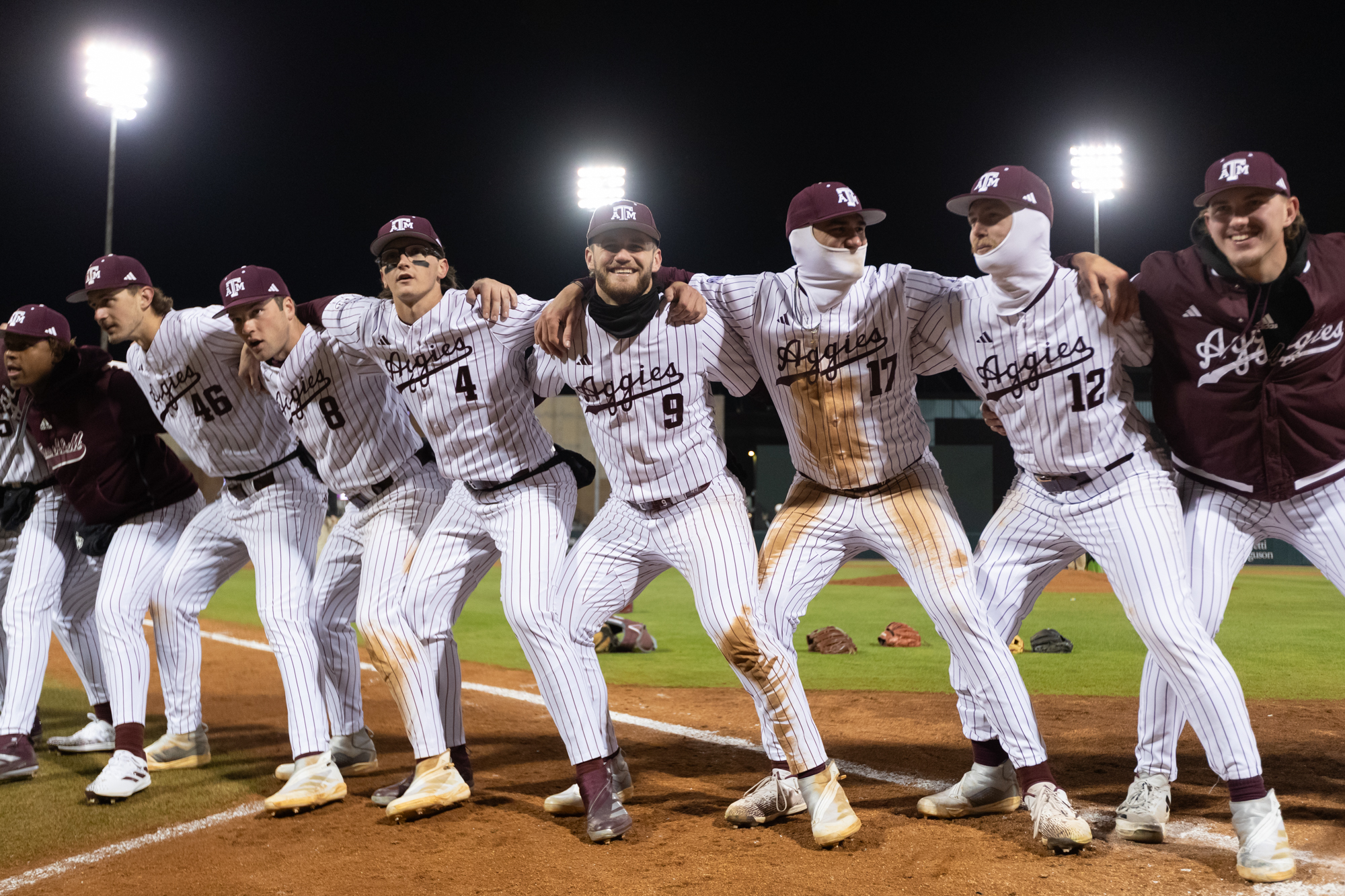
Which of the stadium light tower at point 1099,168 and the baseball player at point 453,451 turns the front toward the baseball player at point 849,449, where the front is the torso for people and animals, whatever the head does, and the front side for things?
the stadium light tower

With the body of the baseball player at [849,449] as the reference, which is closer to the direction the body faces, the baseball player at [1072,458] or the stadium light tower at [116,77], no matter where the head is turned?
the baseball player

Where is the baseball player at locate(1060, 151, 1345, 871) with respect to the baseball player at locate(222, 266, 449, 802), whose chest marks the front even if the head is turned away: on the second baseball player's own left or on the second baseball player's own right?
on the second baseball player's own left

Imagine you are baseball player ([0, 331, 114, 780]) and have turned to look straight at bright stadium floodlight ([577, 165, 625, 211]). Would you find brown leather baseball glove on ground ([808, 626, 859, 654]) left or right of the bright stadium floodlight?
right

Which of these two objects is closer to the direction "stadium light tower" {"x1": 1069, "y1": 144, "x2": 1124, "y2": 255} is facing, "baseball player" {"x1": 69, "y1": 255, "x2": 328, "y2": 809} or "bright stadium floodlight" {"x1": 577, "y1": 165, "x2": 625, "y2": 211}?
the baseball player

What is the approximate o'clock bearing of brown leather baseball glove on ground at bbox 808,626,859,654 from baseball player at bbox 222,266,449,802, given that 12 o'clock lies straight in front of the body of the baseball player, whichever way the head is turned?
The brown leather baseball glove on ground is roughly at 6 o'clock from the baseball player.

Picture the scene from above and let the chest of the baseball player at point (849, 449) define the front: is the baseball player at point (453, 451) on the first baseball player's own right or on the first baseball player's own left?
on the first baseball player's own right

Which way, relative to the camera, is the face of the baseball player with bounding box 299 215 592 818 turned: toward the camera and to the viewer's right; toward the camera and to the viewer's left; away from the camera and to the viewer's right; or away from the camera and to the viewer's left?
toward the camera and to the viewer's left

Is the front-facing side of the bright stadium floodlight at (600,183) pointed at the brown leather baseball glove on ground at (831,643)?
yes
